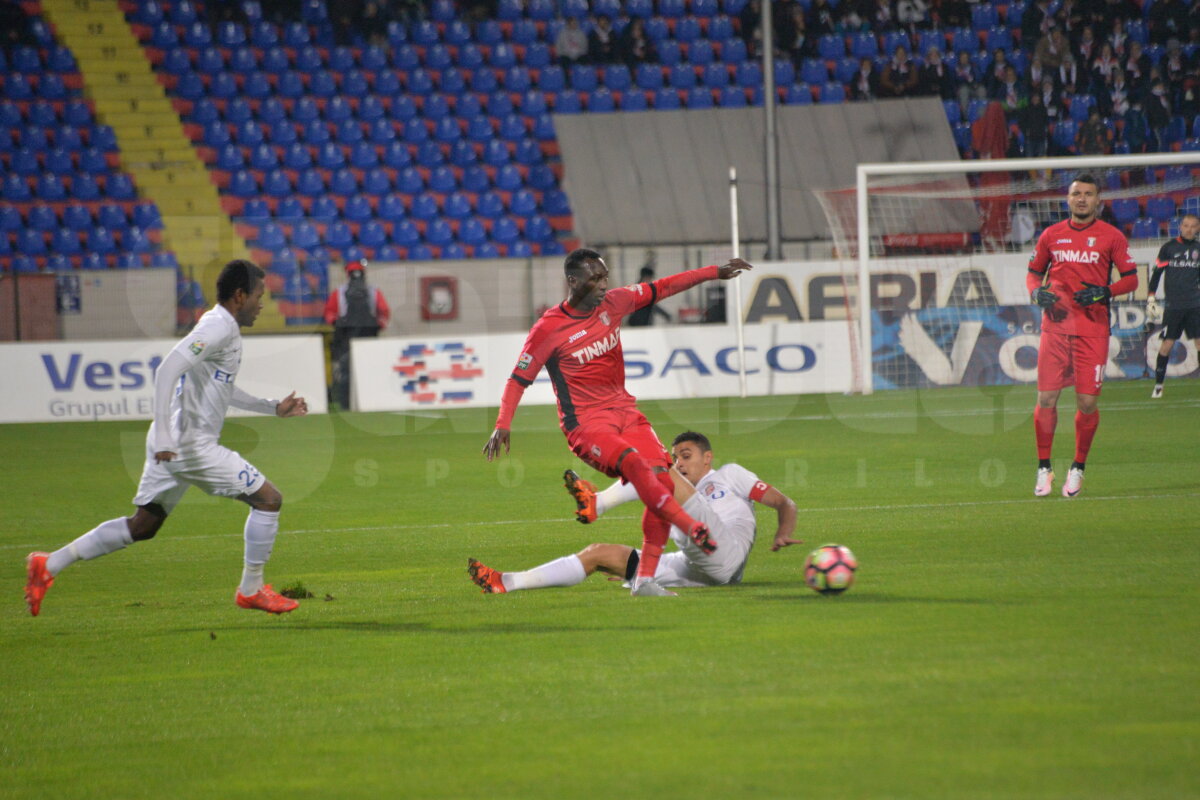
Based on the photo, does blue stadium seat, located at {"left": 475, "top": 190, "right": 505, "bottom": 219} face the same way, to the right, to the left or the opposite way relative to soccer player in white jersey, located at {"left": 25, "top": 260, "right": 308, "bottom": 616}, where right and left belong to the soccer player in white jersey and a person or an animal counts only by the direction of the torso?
to the right

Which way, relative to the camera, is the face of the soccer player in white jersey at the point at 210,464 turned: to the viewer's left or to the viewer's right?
to the viewer's right

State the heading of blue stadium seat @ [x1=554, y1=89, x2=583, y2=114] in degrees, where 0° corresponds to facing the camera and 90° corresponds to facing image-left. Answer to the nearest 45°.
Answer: approximately 0°

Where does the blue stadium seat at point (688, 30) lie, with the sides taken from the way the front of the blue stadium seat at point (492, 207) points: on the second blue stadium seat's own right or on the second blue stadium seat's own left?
on the second blue stadium seat's own left

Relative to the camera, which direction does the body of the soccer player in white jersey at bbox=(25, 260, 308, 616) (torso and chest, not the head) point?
to the viewer's right

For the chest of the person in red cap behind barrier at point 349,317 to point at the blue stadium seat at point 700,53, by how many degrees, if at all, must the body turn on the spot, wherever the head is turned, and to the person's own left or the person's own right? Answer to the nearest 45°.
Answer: approximately 135° to the person's own left

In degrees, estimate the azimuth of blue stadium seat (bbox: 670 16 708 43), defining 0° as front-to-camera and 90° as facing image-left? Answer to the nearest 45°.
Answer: approximately 0°

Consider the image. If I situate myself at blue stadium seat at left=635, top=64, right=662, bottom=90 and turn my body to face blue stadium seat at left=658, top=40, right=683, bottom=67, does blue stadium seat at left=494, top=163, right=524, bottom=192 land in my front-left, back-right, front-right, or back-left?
back-left

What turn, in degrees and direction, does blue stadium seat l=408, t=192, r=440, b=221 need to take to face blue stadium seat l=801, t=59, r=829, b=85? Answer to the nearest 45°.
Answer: approximately 90° to its left

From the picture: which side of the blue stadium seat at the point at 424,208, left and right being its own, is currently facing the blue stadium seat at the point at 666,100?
left

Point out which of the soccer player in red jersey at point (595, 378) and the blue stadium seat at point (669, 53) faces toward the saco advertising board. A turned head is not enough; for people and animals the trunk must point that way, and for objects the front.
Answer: the blue stadium seat

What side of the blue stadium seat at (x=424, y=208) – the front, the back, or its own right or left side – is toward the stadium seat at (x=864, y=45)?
left

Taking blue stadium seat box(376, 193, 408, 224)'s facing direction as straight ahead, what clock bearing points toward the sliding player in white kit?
The sliding player in white kit is roughly at 12 o'clock from the blue stadium seat.
